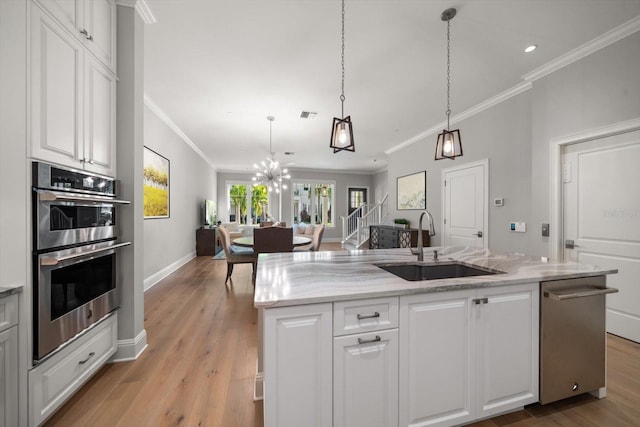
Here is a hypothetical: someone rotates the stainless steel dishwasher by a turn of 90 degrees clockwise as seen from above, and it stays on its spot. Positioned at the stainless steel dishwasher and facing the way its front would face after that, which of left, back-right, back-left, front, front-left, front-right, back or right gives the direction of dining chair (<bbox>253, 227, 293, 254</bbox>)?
front-right

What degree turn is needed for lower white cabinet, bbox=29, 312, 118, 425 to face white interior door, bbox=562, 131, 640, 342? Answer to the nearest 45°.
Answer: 0° — it already faces it

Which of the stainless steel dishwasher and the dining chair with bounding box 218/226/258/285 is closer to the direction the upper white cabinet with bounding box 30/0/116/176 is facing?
the stainless steel dishwasher

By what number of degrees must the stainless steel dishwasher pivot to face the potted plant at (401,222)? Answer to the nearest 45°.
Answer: approximately 180°

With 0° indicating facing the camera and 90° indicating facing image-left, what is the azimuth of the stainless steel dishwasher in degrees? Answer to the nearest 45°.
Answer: approximately 315°

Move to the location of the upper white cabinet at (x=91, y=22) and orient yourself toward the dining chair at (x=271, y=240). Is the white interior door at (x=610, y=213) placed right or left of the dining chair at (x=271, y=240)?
right

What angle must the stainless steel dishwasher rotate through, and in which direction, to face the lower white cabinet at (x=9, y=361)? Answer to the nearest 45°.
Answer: approximately 90° to its right

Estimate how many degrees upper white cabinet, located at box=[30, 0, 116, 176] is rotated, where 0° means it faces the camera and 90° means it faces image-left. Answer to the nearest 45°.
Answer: approximately 315°

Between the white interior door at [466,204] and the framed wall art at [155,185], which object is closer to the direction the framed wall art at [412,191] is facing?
the framed wall art

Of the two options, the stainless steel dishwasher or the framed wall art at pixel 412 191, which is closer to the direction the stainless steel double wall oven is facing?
the stainless steel dishwasher

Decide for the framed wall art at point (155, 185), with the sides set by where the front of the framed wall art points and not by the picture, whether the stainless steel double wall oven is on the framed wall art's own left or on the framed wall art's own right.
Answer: on the framed wall art's own right
